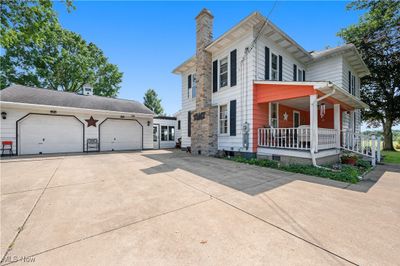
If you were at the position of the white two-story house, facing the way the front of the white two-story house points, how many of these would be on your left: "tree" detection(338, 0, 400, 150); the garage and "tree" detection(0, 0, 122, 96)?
1

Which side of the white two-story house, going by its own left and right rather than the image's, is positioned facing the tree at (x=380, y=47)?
left

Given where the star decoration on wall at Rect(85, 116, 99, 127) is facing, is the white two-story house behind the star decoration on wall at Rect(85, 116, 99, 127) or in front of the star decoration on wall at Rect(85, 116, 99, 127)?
in front

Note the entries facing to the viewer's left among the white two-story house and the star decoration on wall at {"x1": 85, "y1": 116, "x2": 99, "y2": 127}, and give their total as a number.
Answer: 0

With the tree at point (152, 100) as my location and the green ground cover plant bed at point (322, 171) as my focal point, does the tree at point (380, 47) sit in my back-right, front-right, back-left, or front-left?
front-left

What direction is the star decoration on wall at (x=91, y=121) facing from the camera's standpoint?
toward the camera

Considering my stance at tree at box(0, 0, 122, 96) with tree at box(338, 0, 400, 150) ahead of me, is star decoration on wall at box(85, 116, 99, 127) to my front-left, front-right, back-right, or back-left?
front-right

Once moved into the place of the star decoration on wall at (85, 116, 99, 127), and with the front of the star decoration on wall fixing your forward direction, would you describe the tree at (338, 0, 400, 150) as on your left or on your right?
on your left

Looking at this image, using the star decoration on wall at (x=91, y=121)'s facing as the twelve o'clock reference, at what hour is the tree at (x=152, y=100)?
The tree is roughly at 7 o'clock from the star decoration on wall.

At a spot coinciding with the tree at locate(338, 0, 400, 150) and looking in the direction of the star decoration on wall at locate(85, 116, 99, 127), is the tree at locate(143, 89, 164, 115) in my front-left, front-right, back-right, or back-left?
front-right

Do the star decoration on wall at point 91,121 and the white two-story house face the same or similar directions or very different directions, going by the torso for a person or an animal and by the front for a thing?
same or similar directions

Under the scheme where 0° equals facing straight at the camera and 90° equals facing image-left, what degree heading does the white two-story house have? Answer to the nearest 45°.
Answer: approximately 315°

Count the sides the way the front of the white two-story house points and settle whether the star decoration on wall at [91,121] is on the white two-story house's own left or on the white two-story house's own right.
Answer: on the white two-story house's own right

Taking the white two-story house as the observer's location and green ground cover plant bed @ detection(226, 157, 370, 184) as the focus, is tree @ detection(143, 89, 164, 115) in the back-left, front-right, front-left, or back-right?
back-right

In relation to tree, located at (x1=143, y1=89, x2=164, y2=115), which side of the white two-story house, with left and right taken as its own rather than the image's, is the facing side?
back
